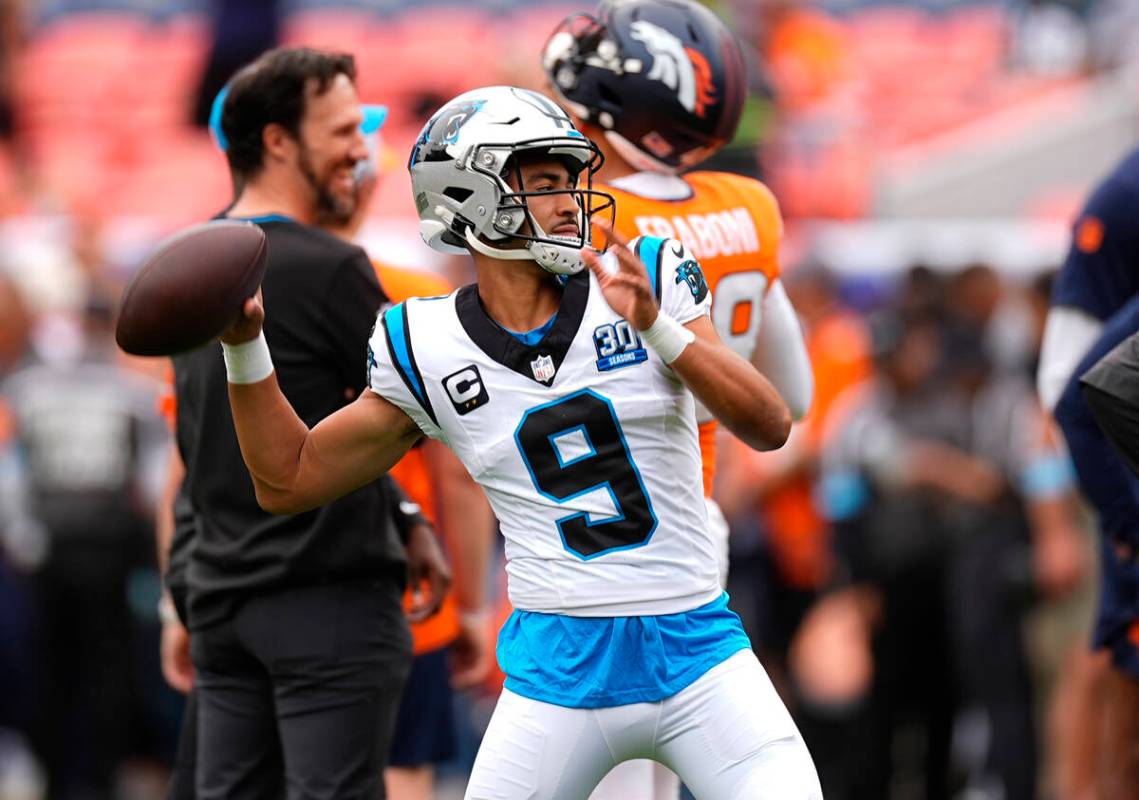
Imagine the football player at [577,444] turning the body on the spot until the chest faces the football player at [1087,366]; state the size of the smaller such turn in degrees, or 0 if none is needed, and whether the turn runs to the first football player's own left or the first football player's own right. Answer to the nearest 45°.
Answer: approximately 135° to the first football player's own left

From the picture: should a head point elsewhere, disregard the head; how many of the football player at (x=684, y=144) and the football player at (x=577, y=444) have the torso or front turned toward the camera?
1

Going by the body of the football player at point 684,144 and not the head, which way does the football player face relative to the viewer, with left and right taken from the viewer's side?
facing away from the viewer and to the left of the viewer

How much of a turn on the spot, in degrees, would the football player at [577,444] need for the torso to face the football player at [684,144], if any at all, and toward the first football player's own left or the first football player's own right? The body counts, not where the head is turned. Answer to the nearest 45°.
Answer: approximately 180°

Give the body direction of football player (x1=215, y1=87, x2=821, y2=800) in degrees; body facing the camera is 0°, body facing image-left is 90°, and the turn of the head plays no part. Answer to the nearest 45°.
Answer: approximately 0°

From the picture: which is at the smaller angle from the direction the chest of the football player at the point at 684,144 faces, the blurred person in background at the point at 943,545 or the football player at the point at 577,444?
the blurred person in background
